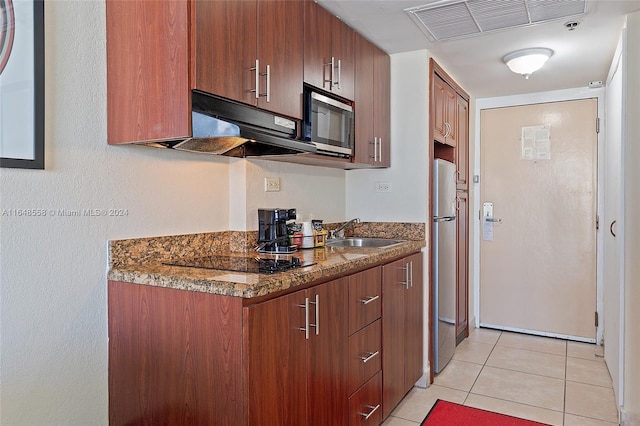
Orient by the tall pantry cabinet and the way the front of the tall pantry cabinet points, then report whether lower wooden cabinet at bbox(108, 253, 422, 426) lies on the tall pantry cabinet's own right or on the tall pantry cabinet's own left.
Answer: on the tall pantry cabinet's own right

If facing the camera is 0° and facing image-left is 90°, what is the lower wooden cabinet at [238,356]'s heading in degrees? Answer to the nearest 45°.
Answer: approximately 315°

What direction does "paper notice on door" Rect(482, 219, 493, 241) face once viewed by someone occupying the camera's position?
facing the viewer

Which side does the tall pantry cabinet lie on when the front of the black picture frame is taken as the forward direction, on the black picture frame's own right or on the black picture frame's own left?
on the black picture frame's own left

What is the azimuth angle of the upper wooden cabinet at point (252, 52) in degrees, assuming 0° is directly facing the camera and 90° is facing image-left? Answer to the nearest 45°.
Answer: approximately 315°

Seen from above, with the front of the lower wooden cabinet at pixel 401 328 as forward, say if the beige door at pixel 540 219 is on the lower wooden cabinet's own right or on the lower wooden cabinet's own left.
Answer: on the lower wooden cabinet's own left

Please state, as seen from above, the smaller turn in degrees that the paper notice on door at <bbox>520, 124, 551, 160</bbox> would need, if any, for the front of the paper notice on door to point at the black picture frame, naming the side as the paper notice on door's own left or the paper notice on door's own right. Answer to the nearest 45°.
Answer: approximately 45° to the paper notice on door's own right

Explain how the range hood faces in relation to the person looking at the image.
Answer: facing the viewer and to the right of the viewer

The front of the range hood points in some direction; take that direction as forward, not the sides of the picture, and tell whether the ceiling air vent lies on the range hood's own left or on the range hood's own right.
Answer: on the range hood's own left
